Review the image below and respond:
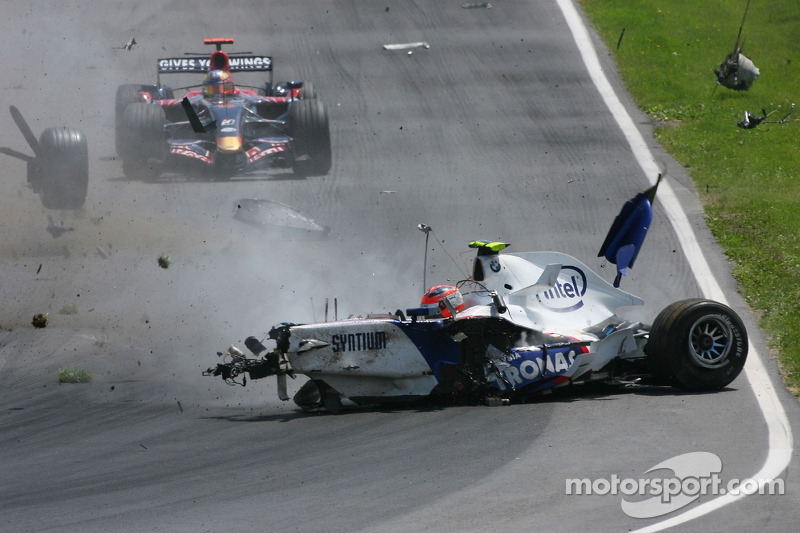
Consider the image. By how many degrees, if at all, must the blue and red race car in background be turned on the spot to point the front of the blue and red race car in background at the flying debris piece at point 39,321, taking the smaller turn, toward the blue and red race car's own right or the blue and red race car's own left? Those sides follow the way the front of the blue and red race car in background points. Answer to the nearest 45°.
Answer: approximately 45° to the blue and red race car's own right

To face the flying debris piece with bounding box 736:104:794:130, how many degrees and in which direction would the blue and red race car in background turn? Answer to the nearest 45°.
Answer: approximately 90° to its left

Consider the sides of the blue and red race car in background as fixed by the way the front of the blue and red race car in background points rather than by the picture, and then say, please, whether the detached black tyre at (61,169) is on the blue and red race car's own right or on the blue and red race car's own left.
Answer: on the blue and red race car's own right

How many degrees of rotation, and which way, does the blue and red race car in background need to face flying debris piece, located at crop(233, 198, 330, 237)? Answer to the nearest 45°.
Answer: approximately 45° to its left

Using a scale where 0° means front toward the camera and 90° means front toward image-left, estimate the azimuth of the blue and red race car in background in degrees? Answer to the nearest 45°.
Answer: approximately 0°

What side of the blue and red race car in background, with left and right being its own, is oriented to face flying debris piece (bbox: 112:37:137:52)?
back

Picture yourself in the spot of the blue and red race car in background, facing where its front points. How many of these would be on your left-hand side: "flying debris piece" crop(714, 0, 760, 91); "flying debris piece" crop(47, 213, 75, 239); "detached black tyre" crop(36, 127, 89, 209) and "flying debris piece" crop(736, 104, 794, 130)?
2

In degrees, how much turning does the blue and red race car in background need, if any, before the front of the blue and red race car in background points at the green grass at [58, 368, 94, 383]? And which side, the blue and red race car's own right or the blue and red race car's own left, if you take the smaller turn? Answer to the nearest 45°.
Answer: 0° — it already faces it

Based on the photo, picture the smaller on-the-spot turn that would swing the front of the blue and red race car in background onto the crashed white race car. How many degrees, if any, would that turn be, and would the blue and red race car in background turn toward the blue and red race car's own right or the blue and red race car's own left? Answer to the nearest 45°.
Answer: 0° — it already faces it

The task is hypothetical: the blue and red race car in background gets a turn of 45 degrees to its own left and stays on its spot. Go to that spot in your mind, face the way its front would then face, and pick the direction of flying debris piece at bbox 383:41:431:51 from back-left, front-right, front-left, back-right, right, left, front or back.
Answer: left

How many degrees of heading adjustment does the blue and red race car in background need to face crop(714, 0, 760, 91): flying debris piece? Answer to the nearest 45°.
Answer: approximately 90° to its left
